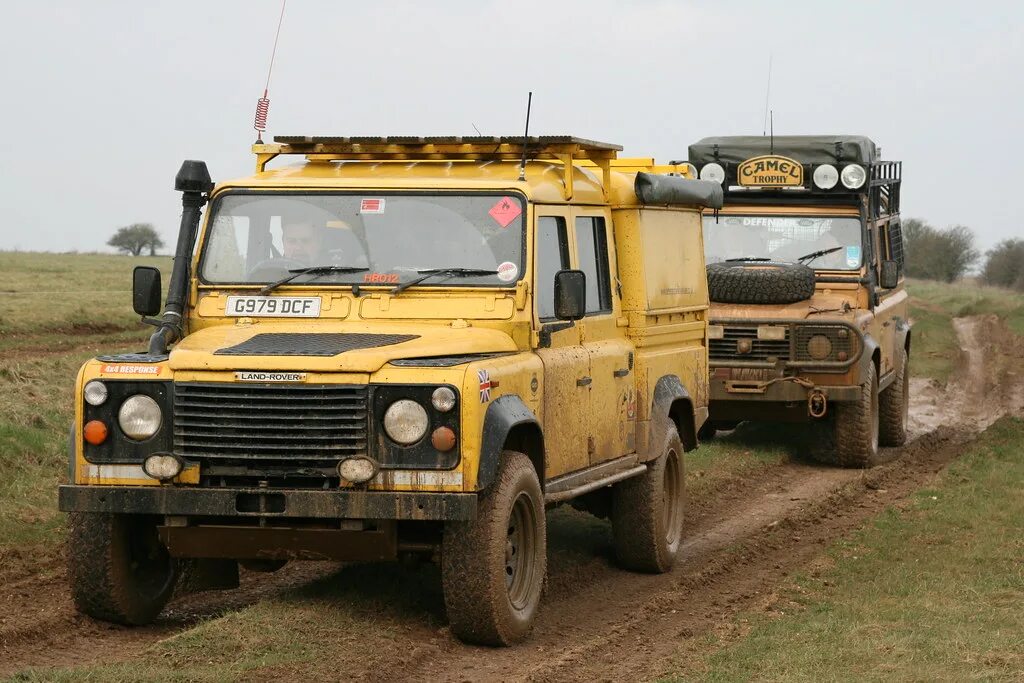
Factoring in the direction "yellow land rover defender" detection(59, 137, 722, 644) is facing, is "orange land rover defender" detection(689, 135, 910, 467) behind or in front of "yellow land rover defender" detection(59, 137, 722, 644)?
behind

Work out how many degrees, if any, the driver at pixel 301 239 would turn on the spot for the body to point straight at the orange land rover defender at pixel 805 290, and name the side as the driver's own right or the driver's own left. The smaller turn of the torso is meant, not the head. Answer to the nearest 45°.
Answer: approximately 180°

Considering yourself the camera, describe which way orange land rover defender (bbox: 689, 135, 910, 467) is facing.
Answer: facing the viewer

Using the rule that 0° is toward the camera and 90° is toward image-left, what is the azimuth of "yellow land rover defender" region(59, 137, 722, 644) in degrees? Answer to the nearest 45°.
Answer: approximately 45°

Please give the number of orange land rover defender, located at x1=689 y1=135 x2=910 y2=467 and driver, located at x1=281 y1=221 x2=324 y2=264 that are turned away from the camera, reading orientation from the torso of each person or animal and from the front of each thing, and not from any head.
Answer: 0
